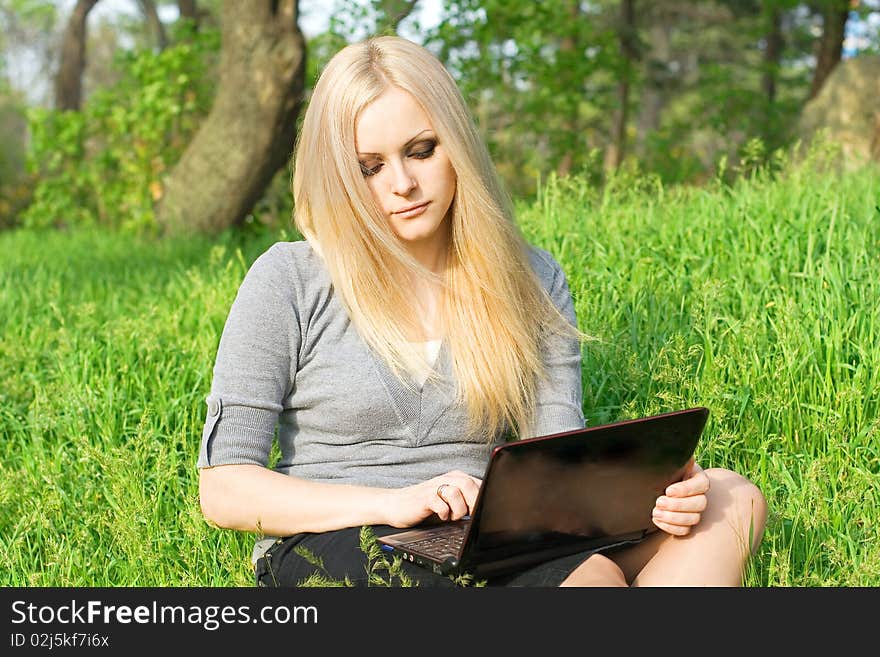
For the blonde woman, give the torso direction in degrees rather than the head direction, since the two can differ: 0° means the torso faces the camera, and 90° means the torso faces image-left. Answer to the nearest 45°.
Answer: approximately 315°

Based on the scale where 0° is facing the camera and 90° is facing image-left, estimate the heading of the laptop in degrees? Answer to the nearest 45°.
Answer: approximately 135°
